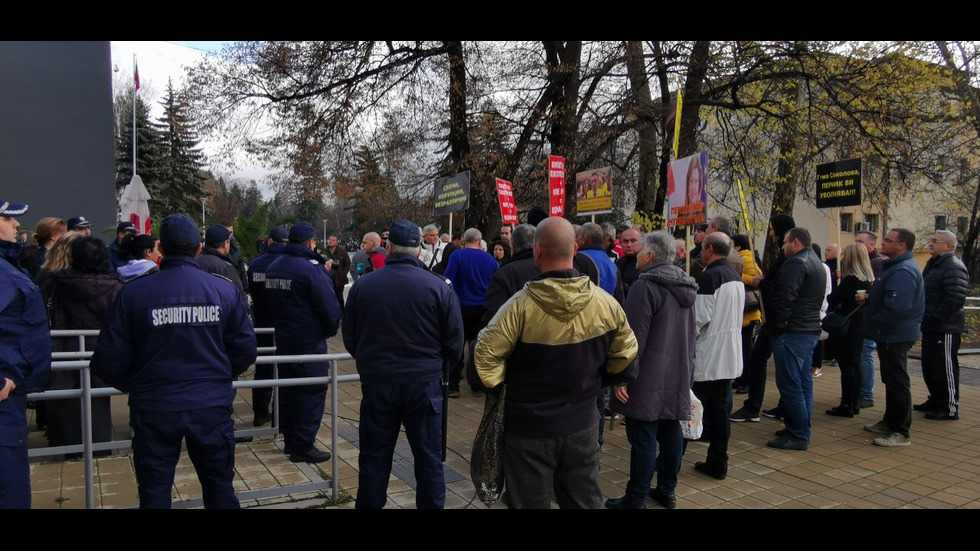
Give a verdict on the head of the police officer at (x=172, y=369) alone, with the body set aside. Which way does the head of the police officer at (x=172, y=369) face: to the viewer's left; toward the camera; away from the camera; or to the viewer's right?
away from the camera

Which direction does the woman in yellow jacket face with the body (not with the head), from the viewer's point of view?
to the viewer's left

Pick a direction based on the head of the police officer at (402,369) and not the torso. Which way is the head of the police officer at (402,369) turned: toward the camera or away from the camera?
away from the camera

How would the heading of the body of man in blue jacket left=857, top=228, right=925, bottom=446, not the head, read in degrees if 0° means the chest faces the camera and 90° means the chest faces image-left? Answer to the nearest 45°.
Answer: approximately 90°

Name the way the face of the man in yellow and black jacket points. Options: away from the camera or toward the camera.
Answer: away from the camera

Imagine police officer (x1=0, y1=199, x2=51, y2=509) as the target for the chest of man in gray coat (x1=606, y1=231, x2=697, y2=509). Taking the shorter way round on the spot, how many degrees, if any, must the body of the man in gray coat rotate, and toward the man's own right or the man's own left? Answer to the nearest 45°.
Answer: approximately 90° to the man's own left

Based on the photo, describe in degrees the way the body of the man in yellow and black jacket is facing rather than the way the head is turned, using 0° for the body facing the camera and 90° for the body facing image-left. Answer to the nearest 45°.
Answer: approximately 180°

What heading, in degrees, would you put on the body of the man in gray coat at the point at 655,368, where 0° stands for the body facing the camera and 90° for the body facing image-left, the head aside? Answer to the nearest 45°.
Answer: approximately 135°

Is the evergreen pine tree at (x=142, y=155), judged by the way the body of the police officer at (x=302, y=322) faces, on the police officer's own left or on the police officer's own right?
on the police officer's own left

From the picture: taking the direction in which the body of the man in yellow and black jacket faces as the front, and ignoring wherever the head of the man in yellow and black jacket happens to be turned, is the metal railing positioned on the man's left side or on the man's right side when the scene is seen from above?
on the man's left side

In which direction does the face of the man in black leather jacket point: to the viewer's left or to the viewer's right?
to the viewer's left

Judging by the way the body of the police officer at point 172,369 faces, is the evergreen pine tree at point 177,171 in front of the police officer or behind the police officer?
in front

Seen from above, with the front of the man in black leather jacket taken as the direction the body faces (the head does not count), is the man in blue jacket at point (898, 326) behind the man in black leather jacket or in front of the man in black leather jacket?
behind

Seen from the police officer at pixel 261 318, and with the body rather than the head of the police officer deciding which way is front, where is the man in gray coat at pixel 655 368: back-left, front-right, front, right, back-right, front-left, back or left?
right

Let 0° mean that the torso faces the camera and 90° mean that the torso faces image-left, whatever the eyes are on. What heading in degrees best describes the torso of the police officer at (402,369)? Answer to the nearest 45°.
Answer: approximately 180°

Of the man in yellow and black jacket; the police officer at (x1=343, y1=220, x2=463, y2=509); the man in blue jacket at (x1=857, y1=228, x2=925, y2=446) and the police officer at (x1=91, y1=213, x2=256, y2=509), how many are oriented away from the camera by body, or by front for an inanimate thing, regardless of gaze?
3

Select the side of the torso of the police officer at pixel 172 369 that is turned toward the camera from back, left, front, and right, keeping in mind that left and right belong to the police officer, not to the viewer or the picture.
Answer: back

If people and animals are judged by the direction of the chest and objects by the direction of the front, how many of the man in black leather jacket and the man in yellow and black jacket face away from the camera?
1

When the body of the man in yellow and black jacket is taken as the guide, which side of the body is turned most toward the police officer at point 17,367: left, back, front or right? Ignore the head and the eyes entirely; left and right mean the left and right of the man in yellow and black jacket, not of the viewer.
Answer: left
